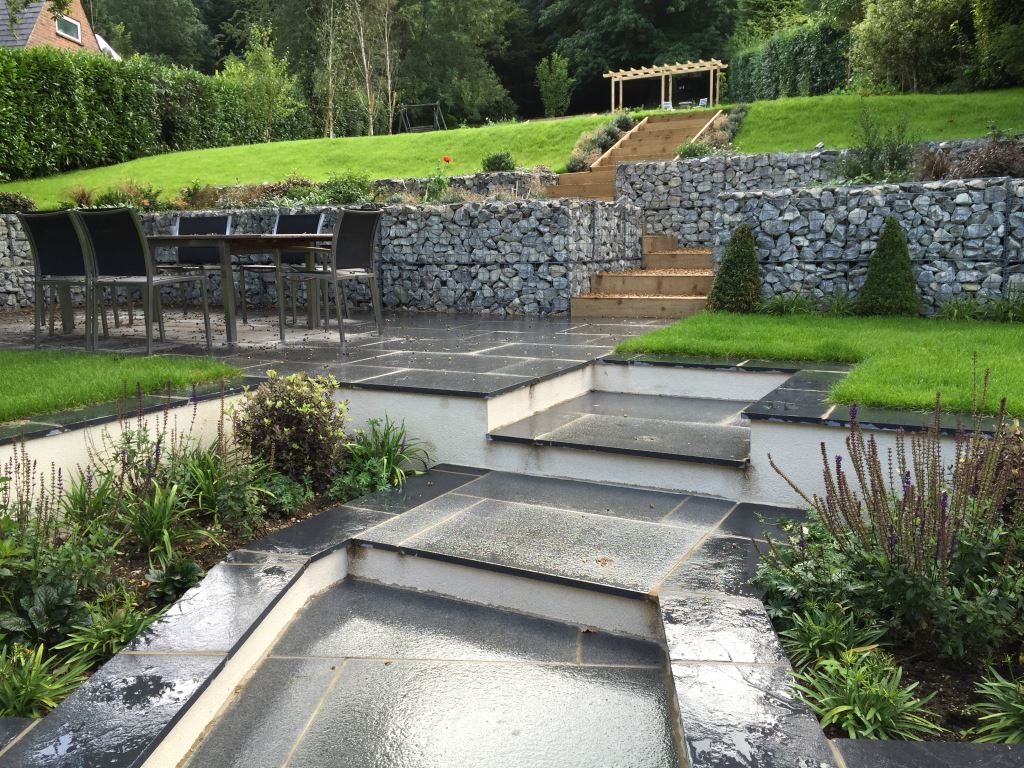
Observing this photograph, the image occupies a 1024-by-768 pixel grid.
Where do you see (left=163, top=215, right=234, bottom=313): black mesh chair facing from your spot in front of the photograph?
facing the viewer and to the left of the viewer

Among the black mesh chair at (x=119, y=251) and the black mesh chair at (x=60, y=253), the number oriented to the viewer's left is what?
0

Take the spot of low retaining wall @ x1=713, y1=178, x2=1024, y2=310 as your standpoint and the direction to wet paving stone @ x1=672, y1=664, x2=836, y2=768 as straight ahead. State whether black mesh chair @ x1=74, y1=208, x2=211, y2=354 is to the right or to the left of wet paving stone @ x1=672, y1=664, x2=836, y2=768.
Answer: right

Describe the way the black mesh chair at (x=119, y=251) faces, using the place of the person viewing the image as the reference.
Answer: facing away from the viewer and to the right of the viewer

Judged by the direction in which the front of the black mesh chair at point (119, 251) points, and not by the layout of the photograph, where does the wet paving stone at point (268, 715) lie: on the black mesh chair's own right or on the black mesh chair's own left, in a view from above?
on the black mesh chair's own right

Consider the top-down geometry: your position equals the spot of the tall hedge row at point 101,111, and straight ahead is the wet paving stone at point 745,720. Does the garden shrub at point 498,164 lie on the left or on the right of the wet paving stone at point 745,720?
left

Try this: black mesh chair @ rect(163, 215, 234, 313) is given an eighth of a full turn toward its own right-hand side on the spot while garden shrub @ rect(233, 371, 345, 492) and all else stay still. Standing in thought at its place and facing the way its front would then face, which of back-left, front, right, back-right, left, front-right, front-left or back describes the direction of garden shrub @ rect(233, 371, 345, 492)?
left

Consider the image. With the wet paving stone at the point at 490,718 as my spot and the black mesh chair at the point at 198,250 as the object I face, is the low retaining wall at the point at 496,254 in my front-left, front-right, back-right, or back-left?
front-right

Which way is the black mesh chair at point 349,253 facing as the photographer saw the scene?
facing away from the viewer and to the left of the viewer

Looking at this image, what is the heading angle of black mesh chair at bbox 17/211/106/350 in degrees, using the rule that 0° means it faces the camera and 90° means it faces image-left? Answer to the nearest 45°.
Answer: approximately 225°

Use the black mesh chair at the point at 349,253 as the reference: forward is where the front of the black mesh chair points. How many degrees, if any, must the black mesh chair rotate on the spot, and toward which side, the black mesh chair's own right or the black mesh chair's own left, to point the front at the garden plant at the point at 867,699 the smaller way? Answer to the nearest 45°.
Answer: approximately 135° to the black mesh chair's own left

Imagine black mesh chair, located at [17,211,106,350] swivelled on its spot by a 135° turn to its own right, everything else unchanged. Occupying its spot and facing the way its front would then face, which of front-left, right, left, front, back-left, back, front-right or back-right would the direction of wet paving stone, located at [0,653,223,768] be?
front

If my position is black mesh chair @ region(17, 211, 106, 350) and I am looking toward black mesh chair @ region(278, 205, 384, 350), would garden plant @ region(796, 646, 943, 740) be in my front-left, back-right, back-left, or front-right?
front-right

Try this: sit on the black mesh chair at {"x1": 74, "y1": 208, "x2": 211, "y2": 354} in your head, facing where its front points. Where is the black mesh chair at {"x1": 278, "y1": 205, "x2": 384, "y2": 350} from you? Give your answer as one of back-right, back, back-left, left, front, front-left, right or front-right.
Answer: front-right

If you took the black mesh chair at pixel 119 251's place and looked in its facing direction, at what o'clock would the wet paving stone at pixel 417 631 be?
The wet paving stone is roughly at 4 o'clock from the black mesh chair.

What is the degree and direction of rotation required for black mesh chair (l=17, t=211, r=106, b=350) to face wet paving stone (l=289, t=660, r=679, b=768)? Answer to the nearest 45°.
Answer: approximately 135° to its right
